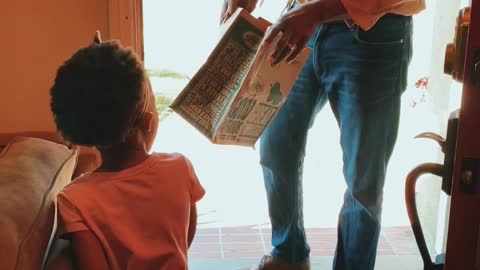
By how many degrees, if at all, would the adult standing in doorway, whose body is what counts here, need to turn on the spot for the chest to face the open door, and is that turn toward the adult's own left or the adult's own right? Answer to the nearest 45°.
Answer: approximately 45° to the adult's own left

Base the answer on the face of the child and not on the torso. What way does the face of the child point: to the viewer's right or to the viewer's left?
to the viewer's right

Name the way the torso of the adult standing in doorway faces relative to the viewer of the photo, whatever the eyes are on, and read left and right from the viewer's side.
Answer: facing the viewer and to the left of the viewer

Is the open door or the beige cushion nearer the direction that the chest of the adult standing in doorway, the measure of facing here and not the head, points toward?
the beige cushion

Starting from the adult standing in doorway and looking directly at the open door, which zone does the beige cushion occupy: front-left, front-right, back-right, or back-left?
front-right

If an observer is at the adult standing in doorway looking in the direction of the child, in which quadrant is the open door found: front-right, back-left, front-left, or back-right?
front-left

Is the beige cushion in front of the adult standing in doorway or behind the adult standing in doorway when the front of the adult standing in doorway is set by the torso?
in front

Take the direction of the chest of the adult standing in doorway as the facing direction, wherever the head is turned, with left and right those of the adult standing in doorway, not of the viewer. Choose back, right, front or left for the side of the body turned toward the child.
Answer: front

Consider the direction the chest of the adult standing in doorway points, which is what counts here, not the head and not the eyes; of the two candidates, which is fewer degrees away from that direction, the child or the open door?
the child
